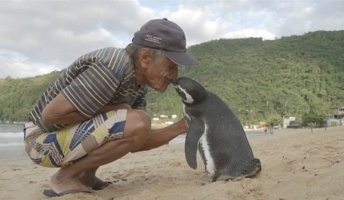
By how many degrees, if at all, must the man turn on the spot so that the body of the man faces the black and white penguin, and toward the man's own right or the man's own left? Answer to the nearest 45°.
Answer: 0° — they already face it

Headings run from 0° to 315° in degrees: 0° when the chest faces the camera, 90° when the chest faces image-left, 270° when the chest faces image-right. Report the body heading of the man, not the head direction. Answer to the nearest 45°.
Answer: approximately 270°
